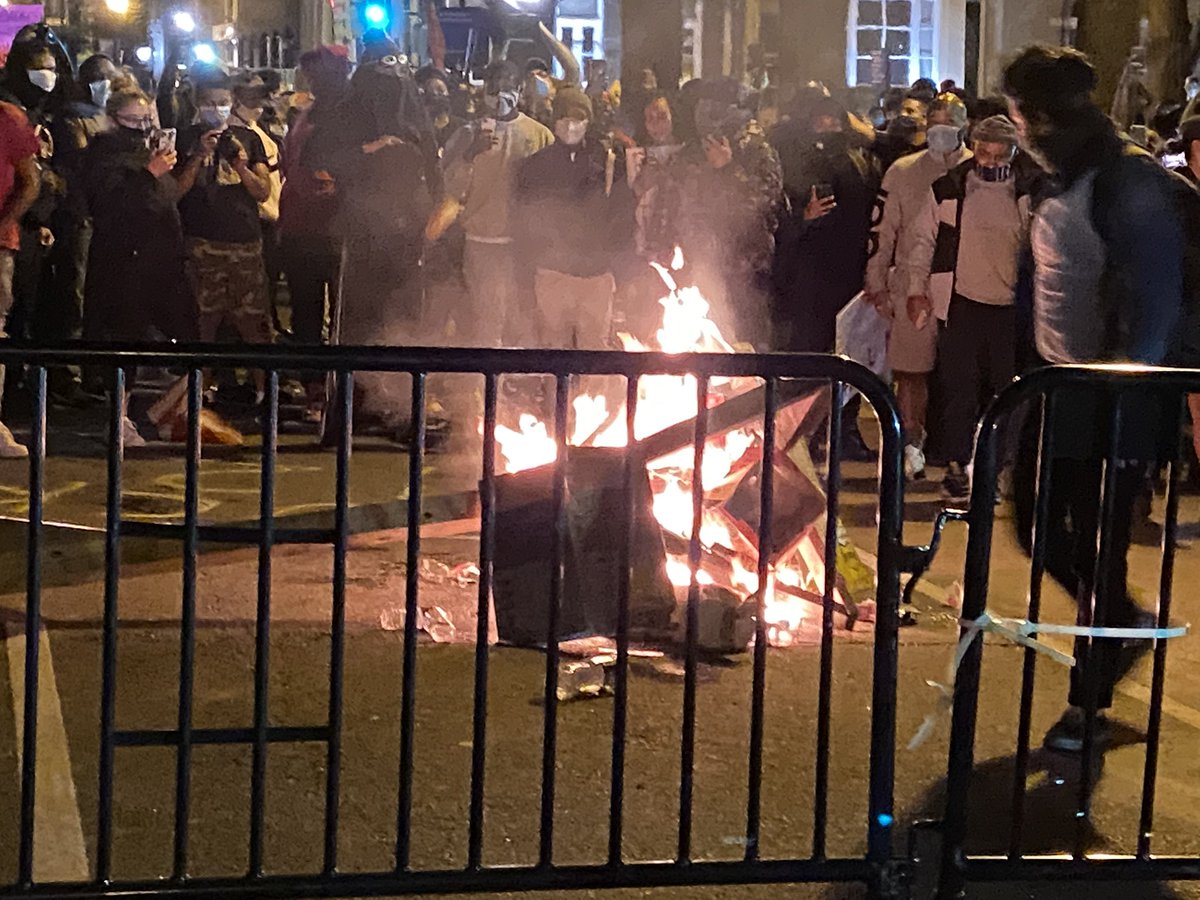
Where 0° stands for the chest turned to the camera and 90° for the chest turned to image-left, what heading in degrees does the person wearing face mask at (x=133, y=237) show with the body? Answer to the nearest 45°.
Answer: approximately 315°

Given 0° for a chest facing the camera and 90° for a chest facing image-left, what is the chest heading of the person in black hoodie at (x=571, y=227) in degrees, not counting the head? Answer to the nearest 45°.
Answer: approximately 0°

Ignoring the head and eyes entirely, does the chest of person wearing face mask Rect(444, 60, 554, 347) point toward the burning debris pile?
yes

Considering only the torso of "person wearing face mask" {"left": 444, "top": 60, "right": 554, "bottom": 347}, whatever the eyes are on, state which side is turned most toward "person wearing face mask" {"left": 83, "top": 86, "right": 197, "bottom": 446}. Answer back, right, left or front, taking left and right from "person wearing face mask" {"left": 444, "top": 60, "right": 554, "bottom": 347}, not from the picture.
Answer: right

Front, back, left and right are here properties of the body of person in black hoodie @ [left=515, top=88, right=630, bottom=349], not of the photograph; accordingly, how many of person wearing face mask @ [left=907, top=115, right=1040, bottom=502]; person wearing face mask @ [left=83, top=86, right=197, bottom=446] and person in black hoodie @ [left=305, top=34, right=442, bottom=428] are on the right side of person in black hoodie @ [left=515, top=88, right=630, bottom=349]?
2

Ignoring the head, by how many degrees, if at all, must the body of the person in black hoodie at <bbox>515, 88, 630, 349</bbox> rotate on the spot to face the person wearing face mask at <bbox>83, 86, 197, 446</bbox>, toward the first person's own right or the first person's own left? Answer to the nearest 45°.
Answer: approximately 90° to the first person's own right
